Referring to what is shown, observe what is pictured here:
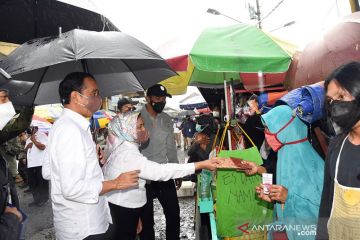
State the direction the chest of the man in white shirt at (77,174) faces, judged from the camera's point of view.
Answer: to the viewer's right

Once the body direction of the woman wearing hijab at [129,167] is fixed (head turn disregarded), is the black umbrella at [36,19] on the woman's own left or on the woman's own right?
on the woman's own left

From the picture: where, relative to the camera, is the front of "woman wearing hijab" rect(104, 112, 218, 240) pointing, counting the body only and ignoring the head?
to the viewer's right

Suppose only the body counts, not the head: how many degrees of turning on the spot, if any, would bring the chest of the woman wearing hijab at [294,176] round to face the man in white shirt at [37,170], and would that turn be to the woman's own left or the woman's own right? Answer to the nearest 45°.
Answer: approximately 45° to the woman's own right

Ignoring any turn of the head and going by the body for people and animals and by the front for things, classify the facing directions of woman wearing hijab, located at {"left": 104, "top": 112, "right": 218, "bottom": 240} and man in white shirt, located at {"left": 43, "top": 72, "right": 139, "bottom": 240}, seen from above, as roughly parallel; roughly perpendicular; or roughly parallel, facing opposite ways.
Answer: roughly parallel

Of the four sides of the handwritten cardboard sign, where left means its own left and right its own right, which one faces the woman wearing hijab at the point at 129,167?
right

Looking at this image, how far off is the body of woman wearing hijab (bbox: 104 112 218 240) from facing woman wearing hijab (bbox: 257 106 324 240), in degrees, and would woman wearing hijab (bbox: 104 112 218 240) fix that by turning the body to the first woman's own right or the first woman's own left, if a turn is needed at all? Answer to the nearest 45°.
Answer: approximately 45° to the first woman's own right

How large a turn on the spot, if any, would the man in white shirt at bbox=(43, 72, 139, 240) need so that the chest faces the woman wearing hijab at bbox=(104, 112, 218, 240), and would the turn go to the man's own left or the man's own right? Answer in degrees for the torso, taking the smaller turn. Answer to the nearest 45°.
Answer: approximately 45° to the man's own left

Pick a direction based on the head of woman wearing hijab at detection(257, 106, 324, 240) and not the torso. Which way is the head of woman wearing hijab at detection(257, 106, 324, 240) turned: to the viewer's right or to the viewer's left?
to the viewer's left

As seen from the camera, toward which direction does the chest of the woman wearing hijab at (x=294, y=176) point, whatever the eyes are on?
to the viewer's left

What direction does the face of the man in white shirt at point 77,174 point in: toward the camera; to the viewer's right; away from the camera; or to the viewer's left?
to the viewer's right

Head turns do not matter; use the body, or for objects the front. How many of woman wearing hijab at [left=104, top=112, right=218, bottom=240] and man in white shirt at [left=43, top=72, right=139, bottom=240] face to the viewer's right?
2

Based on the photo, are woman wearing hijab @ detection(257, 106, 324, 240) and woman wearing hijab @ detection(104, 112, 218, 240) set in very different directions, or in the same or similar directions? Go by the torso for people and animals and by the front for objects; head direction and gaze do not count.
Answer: very different directions

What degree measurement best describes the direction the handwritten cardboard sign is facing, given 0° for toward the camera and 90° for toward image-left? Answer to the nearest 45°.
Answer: approximately 0°
